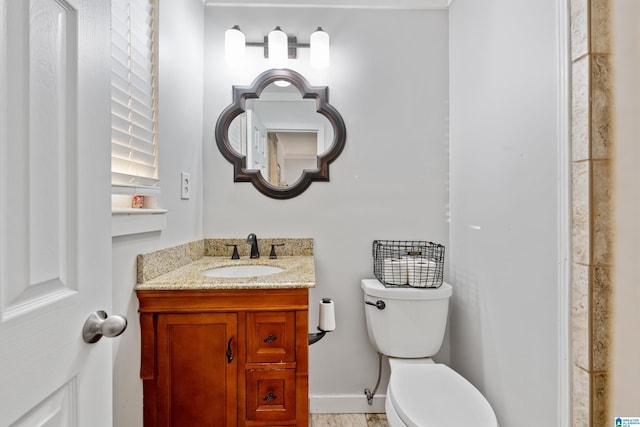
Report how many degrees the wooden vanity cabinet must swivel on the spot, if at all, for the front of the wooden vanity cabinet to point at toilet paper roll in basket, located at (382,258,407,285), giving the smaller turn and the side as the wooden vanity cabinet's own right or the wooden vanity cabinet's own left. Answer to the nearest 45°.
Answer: approximately 90° to the wooden vanity cabinet's own left

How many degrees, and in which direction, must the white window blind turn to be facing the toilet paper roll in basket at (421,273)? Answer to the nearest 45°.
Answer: approximately 45° to its left

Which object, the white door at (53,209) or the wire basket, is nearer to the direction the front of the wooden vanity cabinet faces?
the white door

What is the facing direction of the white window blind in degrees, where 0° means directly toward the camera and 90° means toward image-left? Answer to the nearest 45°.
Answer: approximately 315°

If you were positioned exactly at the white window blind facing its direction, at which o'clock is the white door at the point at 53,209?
The white door is roughly at 2 o'clock from the white window blind.

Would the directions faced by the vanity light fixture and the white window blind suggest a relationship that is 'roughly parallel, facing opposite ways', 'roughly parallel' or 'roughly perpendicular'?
roughly perpendicular

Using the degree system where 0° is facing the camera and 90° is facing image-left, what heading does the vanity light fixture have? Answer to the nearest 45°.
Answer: approximately 0°

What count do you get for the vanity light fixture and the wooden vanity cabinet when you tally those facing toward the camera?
2
